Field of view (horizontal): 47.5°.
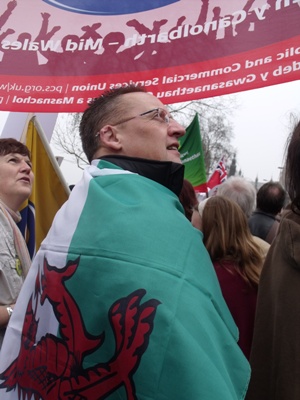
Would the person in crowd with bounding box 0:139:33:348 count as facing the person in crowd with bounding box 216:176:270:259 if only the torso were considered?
no

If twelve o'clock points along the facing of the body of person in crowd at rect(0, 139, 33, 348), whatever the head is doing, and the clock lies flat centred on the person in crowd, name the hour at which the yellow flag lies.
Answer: The yellow flag is roughly at 8 o'clock from the person in crowd.

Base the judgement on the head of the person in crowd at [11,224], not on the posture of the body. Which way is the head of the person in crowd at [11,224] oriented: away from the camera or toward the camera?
toward the camera

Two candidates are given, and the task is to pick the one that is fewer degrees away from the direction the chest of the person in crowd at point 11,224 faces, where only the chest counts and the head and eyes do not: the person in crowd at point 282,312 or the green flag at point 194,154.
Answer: the person in crowd

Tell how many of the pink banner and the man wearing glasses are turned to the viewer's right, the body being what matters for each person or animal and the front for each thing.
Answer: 1

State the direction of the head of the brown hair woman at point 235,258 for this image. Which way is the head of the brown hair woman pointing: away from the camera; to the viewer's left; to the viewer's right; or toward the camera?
away from the camera

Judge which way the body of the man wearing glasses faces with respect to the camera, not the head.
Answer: to the viewer's right

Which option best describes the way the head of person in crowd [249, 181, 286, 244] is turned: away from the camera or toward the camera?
away from the camera

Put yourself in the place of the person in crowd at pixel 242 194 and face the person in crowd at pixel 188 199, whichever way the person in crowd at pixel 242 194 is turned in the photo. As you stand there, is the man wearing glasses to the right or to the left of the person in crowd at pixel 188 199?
left

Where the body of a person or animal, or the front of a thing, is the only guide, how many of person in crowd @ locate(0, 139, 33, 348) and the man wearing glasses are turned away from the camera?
0
